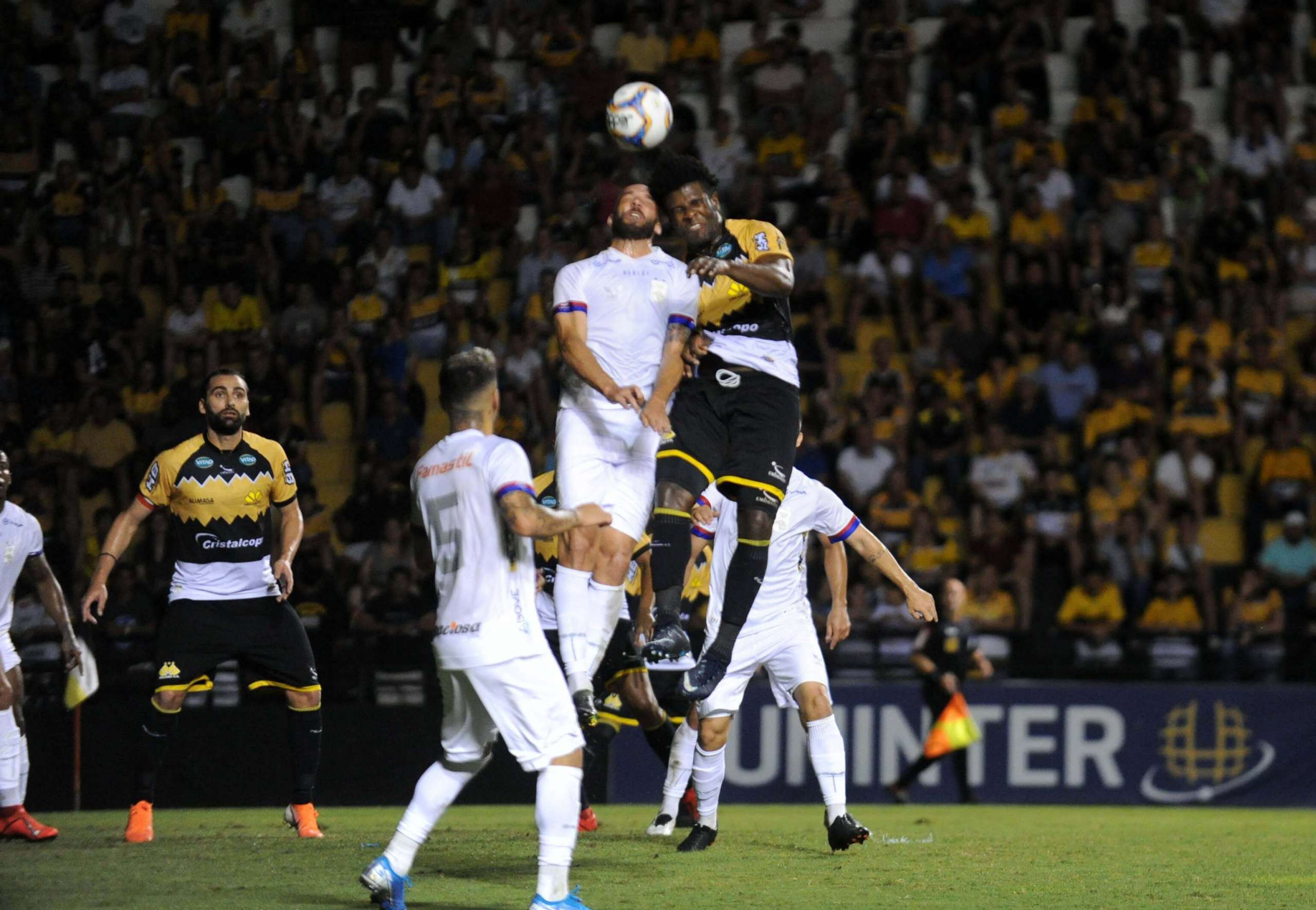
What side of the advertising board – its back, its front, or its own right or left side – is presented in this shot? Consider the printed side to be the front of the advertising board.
front

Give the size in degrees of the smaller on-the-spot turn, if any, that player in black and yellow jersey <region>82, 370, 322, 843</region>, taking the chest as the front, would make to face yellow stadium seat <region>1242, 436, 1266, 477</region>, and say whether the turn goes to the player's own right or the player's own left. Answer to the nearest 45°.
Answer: approximately 135° to the player's own left

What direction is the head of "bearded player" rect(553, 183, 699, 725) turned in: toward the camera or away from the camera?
toward the camera

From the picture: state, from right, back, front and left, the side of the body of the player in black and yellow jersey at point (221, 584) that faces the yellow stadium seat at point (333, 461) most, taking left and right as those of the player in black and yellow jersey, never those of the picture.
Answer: back

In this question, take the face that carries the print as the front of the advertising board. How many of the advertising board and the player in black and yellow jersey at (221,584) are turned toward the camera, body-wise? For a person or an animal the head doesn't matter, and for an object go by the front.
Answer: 2

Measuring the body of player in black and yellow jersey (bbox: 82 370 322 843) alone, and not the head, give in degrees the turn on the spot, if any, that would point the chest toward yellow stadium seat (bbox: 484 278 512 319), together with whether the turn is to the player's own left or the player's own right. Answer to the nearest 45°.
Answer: approximately 180°

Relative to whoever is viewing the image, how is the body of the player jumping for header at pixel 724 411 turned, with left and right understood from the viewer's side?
facing the viewer and to the left of the viewer

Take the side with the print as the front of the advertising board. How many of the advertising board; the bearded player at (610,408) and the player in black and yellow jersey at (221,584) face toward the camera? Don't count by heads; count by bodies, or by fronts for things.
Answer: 3

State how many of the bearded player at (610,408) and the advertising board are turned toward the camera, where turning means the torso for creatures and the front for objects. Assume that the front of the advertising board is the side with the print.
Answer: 2

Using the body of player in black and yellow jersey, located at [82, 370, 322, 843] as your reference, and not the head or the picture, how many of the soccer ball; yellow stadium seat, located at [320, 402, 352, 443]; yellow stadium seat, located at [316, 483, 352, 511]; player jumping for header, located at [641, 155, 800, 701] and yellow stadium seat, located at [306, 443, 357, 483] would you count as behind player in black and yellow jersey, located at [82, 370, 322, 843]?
3

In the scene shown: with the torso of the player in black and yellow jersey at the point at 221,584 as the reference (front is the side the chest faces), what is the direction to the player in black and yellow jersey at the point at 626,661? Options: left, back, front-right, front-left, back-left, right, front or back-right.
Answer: left

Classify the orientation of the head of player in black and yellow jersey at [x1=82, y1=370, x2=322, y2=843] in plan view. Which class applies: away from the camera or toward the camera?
toward the camera

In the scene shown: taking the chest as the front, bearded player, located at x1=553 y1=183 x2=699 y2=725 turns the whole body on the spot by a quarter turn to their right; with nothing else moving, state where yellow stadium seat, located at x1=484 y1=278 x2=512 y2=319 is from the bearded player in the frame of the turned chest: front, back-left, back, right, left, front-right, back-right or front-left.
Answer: right

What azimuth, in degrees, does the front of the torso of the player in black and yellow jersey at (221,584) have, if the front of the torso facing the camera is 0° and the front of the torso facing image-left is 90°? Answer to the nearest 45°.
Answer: approximately 0°
